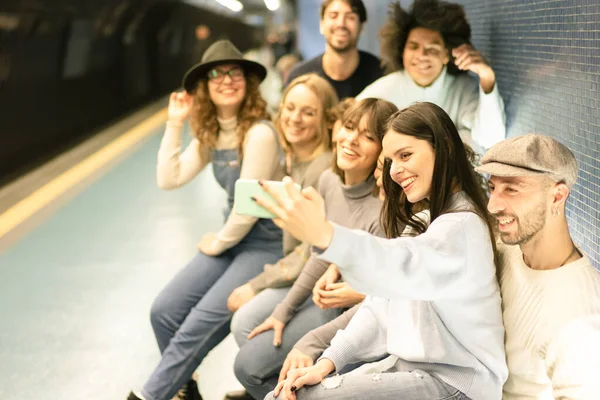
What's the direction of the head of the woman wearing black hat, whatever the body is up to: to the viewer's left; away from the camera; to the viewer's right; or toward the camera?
toward the camera

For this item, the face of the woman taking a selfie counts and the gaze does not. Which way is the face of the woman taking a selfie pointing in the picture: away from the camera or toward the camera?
toward the camera

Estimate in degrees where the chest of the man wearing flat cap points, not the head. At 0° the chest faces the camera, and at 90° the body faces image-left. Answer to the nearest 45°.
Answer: approximately 45°

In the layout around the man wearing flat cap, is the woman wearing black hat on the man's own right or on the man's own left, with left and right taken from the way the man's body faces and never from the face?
on the man's own right

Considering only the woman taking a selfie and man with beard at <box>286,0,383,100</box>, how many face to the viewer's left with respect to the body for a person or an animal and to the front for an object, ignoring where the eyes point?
1

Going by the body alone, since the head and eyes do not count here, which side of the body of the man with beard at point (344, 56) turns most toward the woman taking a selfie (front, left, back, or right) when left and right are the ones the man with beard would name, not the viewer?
front

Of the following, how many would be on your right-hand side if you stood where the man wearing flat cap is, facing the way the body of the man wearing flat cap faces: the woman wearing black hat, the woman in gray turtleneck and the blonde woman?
3

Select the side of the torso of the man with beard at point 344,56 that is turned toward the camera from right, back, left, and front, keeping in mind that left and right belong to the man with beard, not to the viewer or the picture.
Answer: front

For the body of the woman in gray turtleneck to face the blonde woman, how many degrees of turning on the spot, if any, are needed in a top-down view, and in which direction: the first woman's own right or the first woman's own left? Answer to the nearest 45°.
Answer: approximately 135° to the first woman's own right

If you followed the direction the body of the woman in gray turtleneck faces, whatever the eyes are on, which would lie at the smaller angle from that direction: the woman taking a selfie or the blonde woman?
the woman taking a selfie

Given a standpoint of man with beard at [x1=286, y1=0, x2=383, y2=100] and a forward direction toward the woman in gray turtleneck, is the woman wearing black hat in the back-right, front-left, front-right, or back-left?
front-right
